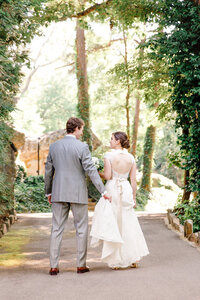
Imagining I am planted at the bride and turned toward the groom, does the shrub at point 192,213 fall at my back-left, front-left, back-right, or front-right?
back-right

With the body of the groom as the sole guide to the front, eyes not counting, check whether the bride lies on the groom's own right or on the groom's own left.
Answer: on the groom's own right

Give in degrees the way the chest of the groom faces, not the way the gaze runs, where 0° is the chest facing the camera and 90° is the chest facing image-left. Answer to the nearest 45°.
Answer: approximately 180°

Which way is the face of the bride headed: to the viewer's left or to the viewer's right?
to the viewer's left

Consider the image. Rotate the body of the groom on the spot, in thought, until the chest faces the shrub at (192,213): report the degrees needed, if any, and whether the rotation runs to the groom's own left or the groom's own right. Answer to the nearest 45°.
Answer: approximately 45° to the groom's own right

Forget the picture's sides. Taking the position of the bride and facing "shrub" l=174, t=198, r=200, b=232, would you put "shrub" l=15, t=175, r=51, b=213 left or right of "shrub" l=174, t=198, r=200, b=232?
left

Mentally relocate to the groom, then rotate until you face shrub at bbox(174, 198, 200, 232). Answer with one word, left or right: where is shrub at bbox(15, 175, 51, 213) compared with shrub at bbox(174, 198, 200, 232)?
left

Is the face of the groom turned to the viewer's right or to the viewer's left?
to the viewer's right

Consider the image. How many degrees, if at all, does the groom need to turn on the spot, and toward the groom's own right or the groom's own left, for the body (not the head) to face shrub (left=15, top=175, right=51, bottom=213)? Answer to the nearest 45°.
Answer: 0° — they already face it
